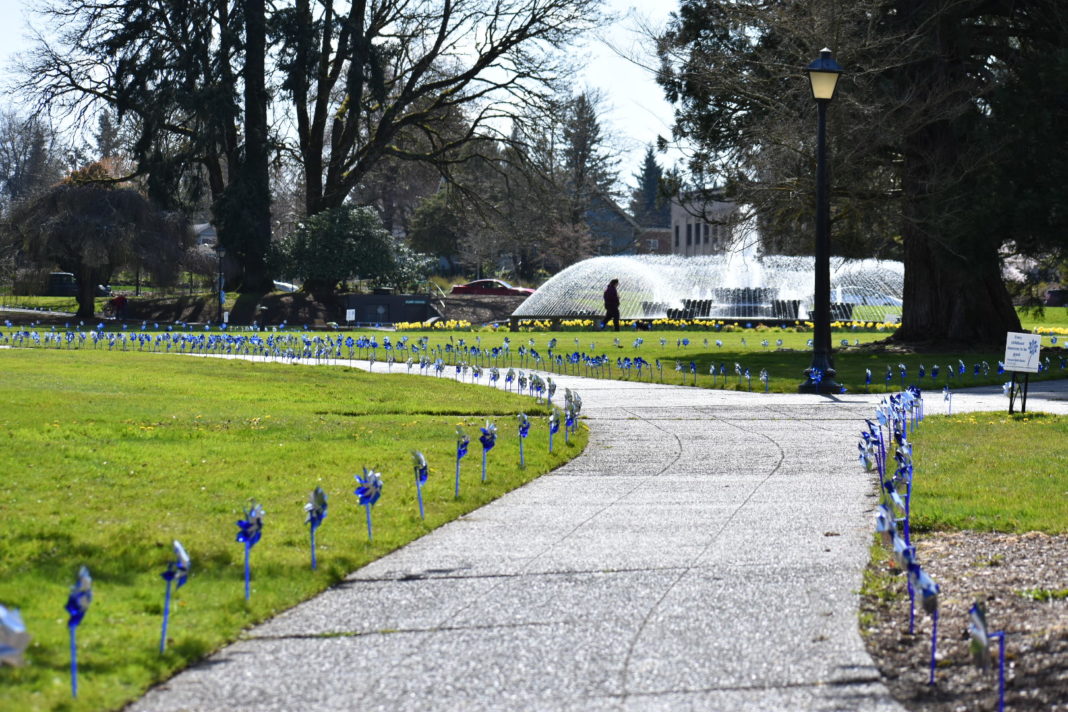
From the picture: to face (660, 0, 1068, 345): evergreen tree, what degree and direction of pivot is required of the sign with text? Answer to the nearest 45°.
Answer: approximately 180°

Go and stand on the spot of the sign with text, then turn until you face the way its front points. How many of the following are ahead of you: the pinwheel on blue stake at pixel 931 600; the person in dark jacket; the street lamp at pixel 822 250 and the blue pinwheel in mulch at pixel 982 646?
2

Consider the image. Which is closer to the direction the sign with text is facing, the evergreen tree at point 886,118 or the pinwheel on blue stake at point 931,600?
the pinwheel on blue stake

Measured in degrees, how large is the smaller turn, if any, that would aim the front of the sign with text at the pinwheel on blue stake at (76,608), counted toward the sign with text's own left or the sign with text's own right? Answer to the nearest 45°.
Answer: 0° — it already faces it

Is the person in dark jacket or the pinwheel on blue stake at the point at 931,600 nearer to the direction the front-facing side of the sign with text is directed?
the pinwheel on blue stake

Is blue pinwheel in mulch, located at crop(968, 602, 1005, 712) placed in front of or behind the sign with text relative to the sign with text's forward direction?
in front

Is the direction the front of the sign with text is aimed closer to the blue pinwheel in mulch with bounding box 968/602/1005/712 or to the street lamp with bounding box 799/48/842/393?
the blue pinwheel in mulch

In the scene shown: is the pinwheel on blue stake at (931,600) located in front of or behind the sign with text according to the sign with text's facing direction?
in front

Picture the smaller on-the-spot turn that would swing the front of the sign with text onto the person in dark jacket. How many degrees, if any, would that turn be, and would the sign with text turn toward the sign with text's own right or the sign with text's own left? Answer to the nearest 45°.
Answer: approximately 135° to the sign with text's own right

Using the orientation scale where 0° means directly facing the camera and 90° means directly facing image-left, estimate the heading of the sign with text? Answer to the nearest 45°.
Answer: approximately 0°

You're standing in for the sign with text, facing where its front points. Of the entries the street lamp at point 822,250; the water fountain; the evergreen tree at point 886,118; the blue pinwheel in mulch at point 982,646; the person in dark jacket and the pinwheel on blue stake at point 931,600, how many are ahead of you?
2

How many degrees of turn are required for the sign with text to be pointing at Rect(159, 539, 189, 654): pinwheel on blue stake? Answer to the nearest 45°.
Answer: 0° — it already faces it

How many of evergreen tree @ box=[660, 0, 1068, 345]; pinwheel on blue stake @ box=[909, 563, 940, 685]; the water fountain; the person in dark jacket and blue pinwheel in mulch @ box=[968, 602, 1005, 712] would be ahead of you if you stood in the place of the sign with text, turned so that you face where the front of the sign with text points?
2

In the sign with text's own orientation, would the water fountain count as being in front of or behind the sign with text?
behind
